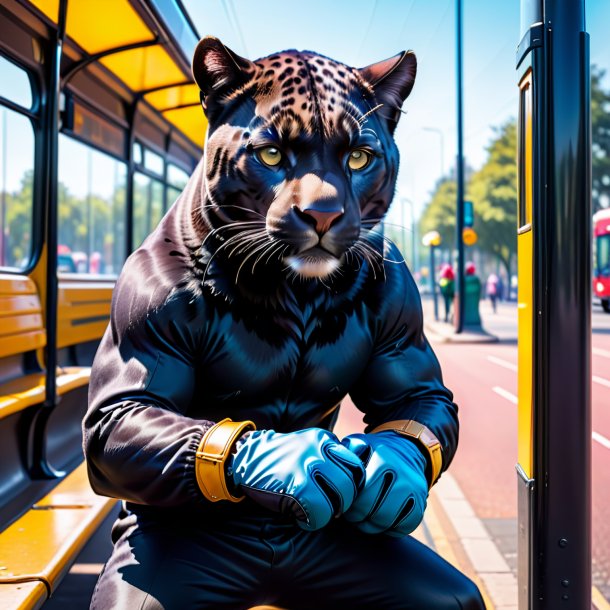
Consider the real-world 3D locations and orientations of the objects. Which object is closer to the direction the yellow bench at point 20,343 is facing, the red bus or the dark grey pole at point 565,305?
the dark grey pole

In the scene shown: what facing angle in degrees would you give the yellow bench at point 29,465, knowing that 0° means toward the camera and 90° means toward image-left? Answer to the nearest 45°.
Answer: approximately 315°

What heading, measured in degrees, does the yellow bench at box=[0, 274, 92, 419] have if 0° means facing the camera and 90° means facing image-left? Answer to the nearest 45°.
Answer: approximately 315°

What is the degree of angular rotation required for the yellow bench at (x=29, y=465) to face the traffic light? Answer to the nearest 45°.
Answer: approximately 90° to its left

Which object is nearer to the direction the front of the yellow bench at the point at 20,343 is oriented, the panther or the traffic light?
the panther

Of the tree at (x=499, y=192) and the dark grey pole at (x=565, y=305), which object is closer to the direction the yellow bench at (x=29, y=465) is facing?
the dark grey pole

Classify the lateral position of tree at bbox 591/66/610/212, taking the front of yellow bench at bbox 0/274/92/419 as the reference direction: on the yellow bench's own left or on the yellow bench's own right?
on the yellow bench's own left

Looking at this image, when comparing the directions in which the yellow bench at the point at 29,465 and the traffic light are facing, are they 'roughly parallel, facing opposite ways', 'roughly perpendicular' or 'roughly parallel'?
roughly perpendicular

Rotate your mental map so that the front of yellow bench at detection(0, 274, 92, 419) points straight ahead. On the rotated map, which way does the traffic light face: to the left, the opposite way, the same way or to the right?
to the right
